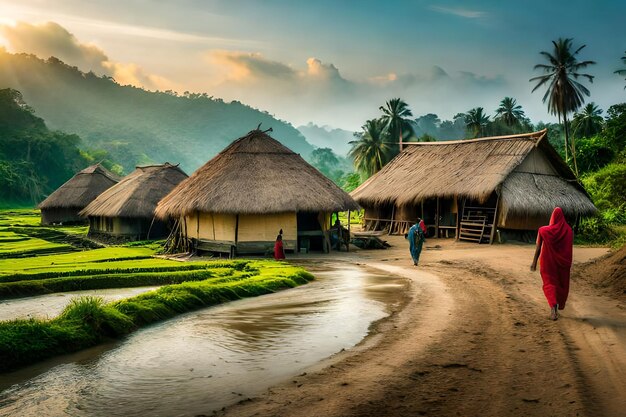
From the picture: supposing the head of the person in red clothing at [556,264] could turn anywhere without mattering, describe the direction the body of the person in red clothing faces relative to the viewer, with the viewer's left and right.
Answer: facing away from the viewer

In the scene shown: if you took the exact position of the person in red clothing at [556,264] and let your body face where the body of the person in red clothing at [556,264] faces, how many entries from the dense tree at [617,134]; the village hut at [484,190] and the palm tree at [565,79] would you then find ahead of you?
3

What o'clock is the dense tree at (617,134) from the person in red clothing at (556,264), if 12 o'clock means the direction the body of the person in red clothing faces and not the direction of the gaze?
The dense tree is roughly at 12 o'clock from the person in red clothing.

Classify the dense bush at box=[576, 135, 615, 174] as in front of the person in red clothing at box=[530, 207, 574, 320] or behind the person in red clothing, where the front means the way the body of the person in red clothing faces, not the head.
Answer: in front

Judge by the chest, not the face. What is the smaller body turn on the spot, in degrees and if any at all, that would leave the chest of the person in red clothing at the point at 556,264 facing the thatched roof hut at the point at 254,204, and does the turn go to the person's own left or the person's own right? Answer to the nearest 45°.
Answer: approximately 45° to the person's own left

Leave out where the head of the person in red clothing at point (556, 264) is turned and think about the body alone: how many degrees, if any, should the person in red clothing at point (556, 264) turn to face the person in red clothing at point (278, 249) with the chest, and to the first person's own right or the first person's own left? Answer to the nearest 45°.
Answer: approximately 45° to the first person's own left

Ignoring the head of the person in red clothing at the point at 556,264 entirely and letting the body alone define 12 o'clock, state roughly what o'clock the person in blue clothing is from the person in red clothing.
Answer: The person in blue clothing is roughly at 11 o'clock from the person in red clothing.

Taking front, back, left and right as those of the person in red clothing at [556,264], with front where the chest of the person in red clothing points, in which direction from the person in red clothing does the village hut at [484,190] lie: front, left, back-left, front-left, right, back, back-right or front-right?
front

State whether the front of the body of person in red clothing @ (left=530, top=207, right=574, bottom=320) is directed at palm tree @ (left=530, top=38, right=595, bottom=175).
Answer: yes

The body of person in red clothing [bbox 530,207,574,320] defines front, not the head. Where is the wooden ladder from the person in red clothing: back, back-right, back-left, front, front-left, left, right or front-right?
front
